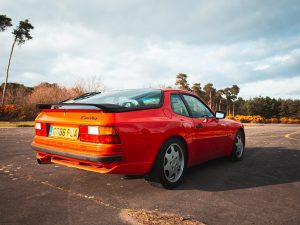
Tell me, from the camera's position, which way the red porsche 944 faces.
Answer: facing away from the viewer and to the right of the viewer

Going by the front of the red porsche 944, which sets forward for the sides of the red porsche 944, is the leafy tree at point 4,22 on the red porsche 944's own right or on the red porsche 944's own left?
on the red porsche 944's own left
